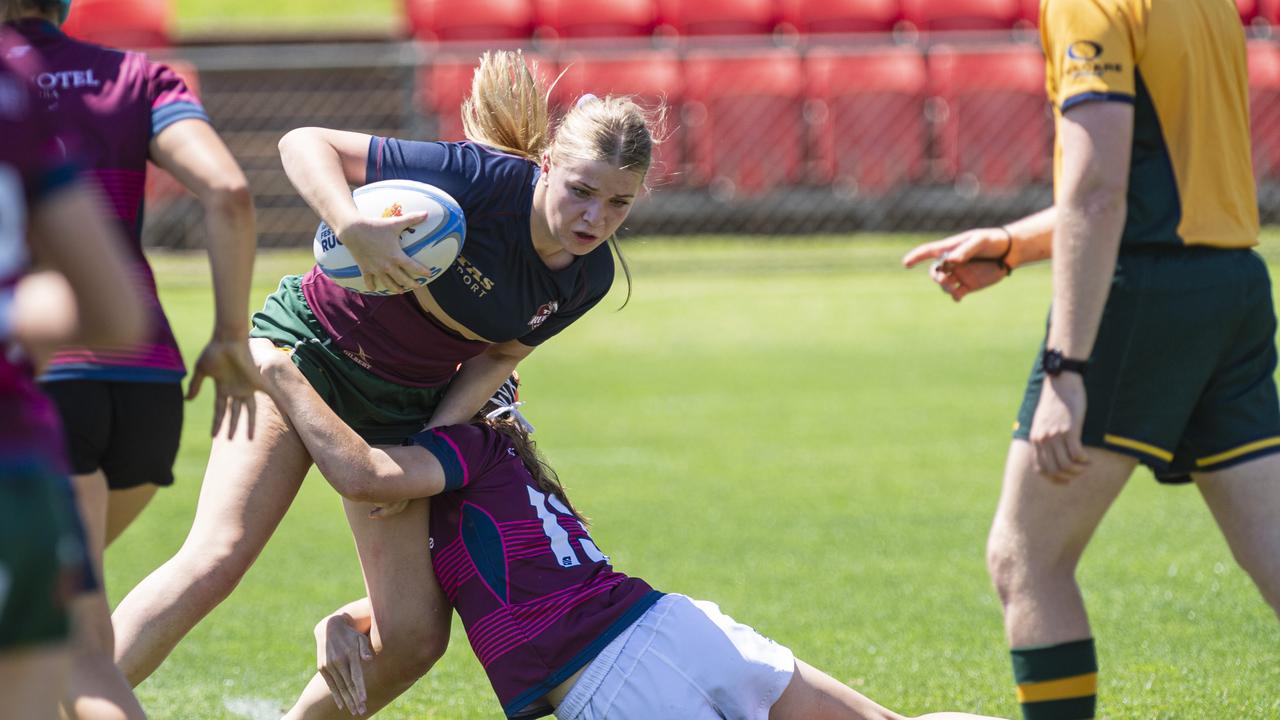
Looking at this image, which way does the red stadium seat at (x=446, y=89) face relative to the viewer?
toward the camera

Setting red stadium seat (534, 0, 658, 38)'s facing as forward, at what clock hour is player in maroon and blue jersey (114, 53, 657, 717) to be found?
The player in maroon and blue jersey is roughly at 12 o'clock from the red stadium seat.

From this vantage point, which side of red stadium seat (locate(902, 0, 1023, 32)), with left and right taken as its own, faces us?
front

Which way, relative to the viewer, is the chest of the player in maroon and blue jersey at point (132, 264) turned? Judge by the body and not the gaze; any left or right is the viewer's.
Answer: facing away from the viewer

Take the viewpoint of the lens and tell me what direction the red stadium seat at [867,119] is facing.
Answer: facing the viewer

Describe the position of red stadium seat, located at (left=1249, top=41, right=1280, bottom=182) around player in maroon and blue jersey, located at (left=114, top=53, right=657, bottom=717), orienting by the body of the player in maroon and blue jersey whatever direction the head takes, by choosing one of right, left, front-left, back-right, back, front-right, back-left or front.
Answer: left

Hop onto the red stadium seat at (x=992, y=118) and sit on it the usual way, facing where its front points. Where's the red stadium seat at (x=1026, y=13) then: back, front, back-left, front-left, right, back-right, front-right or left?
back

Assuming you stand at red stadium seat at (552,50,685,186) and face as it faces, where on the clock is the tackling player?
The tackling player is roughly at 12 o'clock from the red stadium seat.

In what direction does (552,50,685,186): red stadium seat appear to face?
toward the camera

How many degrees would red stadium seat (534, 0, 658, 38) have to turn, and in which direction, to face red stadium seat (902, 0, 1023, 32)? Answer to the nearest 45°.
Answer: approximately 90° to its left

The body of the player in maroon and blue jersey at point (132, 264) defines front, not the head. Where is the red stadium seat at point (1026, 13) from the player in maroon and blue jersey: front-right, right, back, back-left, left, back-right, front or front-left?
front-right

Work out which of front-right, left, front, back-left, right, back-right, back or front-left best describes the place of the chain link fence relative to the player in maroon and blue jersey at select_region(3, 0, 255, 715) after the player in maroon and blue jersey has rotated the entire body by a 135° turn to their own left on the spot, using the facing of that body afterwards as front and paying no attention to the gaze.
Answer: back

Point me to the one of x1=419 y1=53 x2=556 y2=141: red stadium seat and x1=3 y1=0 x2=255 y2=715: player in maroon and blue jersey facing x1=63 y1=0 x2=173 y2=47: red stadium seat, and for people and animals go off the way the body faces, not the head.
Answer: the player in maroon and blue jersey

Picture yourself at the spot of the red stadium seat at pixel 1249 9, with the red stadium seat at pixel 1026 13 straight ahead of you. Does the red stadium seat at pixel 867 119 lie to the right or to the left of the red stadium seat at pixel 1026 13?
left

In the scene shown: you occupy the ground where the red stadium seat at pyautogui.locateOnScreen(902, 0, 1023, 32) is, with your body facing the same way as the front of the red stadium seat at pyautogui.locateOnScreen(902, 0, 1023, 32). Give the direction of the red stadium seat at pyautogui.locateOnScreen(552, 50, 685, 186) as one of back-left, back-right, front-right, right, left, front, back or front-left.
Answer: front-right

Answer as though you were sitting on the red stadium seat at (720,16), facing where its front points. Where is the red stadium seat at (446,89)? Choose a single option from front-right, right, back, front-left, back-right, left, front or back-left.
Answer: front-right

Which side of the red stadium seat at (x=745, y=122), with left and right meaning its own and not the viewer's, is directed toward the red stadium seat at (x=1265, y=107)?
left

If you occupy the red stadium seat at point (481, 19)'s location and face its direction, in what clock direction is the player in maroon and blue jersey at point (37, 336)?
The player in maroon and blue jersey is roughly at 12 o'clock from the red stadium seat.

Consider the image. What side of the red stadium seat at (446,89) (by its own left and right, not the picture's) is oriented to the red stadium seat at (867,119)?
left
